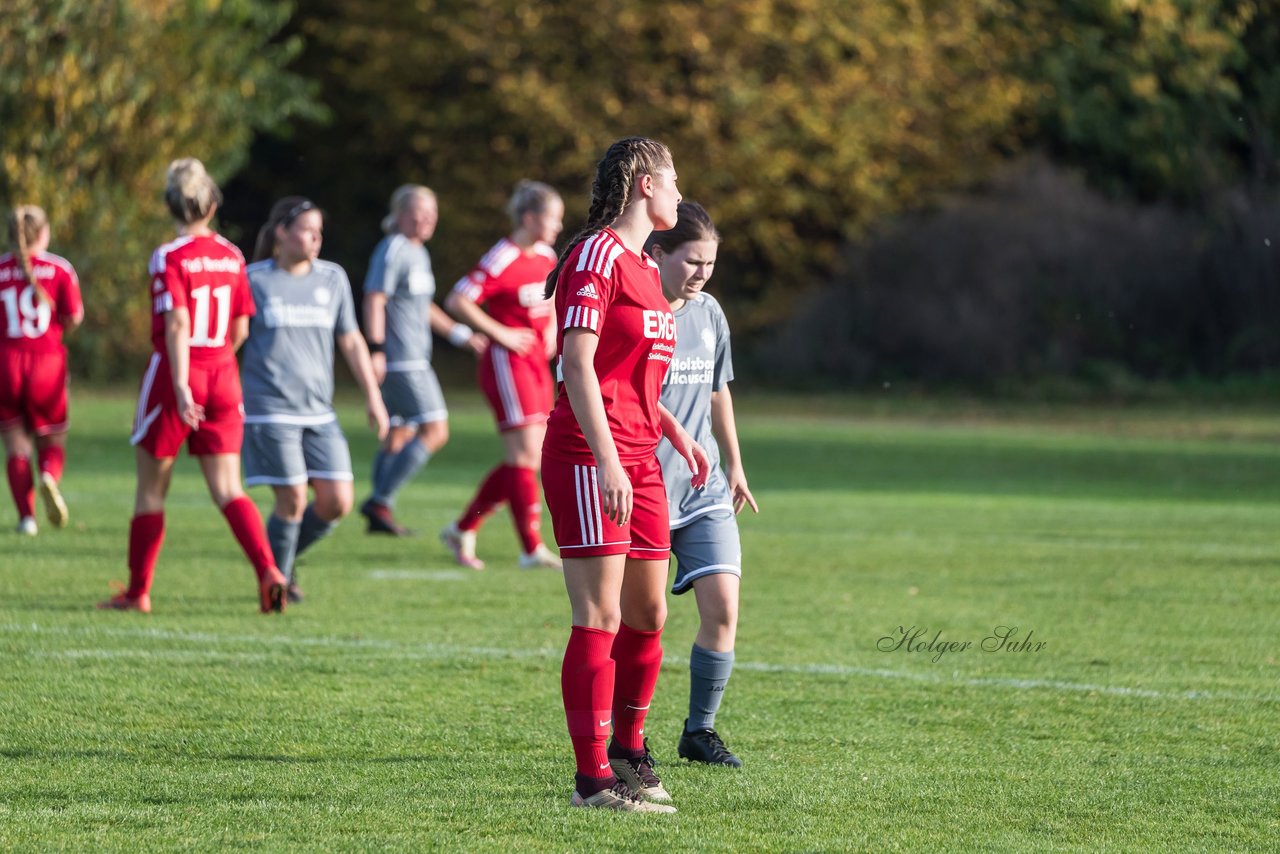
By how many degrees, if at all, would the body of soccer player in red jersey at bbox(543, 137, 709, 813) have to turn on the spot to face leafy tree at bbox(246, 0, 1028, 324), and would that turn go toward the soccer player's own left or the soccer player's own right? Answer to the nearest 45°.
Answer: approximately 135° to the soccer player's own left

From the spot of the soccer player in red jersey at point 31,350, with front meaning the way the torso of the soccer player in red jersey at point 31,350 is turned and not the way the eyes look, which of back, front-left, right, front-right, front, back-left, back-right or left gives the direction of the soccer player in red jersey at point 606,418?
back

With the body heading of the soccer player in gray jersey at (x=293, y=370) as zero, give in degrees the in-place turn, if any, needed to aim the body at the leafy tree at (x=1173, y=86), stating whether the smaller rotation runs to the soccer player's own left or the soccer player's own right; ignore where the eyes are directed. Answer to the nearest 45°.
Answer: approximately 135° to the soccer player's own left

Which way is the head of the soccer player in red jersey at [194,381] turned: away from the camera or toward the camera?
away from the camera

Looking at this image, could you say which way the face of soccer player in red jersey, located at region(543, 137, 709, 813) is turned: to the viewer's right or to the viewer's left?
to the viewer's right

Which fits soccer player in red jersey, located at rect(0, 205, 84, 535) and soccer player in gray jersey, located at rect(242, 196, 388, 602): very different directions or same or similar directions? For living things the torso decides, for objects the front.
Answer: very different directions

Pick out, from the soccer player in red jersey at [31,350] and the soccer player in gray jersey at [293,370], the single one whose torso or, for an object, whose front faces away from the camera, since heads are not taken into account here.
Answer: the soccer player in red jersey

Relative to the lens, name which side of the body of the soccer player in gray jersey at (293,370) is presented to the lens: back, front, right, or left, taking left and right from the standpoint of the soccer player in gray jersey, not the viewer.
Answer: front

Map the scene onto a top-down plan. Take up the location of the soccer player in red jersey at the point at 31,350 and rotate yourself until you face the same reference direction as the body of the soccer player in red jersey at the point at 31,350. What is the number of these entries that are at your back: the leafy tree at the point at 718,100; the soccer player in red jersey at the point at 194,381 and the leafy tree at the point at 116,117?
1

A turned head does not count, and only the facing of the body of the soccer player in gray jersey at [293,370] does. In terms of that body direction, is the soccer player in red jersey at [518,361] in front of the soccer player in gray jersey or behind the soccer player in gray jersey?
behind

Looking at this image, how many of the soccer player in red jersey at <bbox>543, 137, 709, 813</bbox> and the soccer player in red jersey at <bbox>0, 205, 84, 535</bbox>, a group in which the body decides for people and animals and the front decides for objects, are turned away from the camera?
1

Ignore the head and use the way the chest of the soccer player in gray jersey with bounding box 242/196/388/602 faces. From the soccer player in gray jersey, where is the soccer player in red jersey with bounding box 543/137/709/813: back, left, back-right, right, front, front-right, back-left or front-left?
front

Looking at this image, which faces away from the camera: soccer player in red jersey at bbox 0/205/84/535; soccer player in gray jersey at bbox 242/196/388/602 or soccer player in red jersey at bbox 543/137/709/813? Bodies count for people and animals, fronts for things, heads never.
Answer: soccer player in red jersey at bbox 0/205/84/535

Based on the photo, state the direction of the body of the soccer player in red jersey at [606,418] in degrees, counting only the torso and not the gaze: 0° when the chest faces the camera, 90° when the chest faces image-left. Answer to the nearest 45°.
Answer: approximately 315°

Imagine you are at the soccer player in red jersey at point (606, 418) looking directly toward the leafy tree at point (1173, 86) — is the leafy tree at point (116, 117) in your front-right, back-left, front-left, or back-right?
front-left

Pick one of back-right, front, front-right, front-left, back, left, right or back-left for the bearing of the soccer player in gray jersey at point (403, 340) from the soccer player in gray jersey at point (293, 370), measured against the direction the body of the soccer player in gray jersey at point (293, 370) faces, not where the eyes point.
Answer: back

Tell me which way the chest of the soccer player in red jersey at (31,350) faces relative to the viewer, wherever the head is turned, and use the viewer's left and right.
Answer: facing away from the viewer
